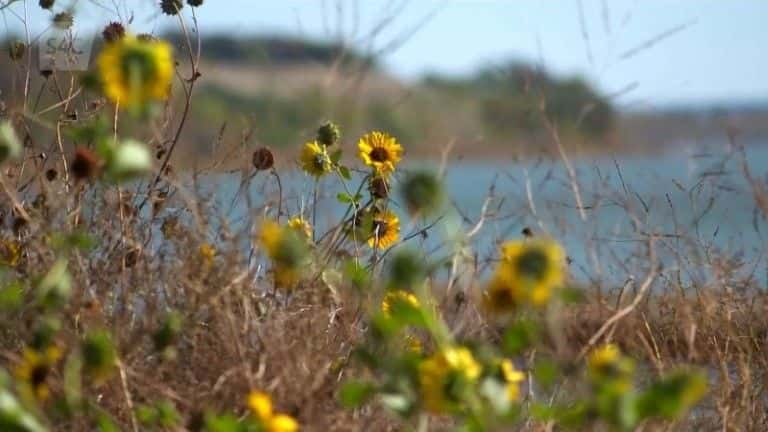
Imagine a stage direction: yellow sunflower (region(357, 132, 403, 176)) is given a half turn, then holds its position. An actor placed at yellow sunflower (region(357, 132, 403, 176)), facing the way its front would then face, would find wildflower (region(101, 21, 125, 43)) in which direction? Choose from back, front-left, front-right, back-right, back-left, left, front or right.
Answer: left

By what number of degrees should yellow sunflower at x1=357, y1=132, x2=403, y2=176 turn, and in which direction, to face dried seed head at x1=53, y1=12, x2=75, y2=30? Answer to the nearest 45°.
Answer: approximately 90° to its right

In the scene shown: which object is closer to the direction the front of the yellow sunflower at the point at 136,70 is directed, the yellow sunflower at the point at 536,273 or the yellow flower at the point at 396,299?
the yellow flower
